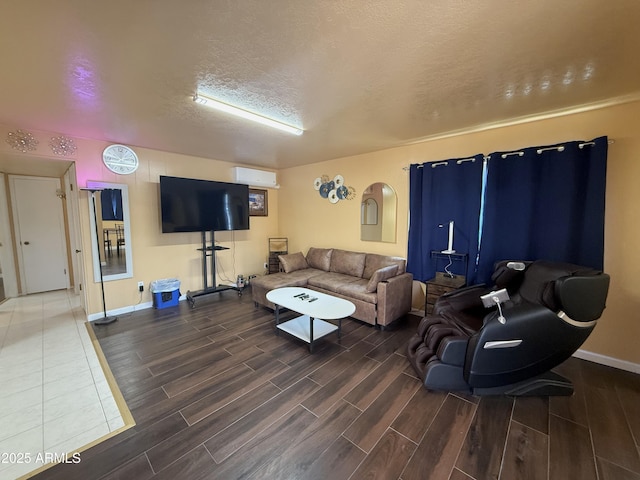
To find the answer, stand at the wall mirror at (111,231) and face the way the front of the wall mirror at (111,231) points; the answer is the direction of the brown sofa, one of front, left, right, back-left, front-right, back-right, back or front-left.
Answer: front-left

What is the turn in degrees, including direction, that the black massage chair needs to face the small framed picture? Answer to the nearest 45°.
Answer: approximately 45° to its right

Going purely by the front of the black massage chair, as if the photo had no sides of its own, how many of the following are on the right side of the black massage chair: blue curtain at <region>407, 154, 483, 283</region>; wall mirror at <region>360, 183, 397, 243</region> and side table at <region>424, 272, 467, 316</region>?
3

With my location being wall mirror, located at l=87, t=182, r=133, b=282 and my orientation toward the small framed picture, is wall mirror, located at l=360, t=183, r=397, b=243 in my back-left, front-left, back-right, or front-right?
front-right

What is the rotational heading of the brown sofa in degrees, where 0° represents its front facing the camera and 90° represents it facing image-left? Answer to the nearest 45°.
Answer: approximately 45°

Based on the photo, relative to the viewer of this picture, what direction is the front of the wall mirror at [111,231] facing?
facing the viewer

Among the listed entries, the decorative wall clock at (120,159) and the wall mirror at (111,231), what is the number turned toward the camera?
2

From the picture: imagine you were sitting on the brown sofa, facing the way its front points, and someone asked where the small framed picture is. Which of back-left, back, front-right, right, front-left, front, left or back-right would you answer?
right

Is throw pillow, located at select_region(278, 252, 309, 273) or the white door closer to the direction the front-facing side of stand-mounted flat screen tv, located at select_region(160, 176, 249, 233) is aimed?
the throw pillow

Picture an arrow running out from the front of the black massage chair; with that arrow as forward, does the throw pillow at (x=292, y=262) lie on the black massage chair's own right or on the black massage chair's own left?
on the black massage chair's own right

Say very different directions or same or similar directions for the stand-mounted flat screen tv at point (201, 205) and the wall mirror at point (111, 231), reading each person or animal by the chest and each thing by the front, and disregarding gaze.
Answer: same or similar directions

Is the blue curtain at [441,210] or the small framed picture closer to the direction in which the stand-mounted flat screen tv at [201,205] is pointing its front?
the blue curtain

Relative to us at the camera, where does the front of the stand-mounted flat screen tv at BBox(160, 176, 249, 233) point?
facing the viewer and to the right of the viewer

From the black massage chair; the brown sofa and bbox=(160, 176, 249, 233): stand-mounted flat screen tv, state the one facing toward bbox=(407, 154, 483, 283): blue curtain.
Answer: the stand-mounted flat screen tv

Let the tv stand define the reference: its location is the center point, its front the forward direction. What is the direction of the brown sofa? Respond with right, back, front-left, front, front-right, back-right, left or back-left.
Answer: front
